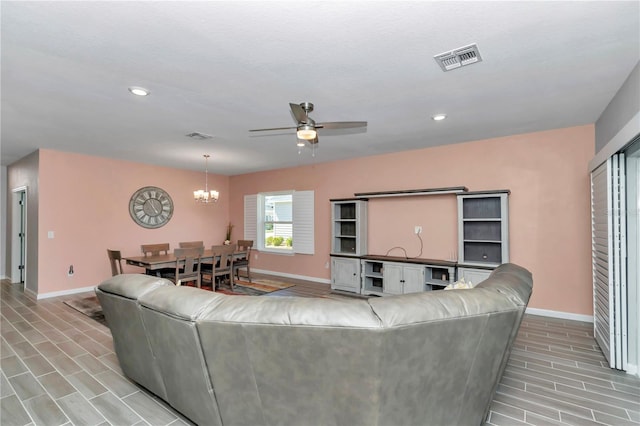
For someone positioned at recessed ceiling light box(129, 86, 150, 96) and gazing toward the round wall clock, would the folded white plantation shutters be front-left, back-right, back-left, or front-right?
back-right

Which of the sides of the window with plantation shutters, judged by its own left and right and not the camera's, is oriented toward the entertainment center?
left

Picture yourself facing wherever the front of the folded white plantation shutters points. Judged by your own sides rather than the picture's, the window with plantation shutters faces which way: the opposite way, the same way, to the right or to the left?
to the left

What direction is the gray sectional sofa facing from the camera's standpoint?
away from the camera

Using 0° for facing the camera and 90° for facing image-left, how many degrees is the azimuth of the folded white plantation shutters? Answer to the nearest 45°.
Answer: approximately 90°

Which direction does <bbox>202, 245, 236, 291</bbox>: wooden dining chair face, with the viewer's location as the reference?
facing away from the viewer and to the left of the viewer

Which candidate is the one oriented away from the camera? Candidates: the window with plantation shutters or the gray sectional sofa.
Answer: the gray sectional sofa

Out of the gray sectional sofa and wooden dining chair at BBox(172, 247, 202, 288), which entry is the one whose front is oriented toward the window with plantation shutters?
the gray sectional sofa

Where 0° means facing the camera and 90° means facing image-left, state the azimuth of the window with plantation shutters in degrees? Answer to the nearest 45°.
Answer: approximately 45°

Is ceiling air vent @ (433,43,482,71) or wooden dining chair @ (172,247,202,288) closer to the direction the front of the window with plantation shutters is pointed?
the wooden dining chair
